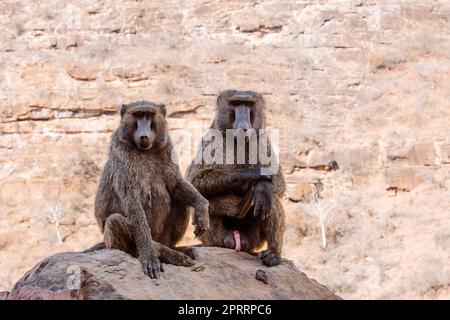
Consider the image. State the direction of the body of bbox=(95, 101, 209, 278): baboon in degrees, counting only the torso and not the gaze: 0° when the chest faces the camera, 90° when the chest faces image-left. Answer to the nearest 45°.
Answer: approximately 315°

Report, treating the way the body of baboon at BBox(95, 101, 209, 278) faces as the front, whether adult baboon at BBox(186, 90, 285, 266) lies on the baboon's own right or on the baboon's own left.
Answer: on the baboon's own left

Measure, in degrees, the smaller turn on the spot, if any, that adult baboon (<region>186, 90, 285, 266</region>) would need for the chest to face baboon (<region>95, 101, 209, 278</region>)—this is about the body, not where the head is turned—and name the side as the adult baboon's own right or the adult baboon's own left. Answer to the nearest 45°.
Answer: approximately 45° to the adult baboon's own right

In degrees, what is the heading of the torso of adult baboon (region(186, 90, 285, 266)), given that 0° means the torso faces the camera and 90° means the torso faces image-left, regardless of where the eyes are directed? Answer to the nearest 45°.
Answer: approximately 0°
